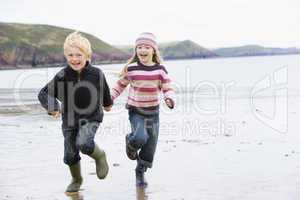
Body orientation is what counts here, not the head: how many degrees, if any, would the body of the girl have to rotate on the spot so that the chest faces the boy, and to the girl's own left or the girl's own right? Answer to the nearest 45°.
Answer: approximately 45° to the girl's own right

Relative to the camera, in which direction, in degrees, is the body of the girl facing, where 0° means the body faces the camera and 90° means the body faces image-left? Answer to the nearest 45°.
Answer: approximately 0°

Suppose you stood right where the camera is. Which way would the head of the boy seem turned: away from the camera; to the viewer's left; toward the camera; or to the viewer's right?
toward the camera

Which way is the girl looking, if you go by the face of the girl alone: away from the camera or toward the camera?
toward the camera
